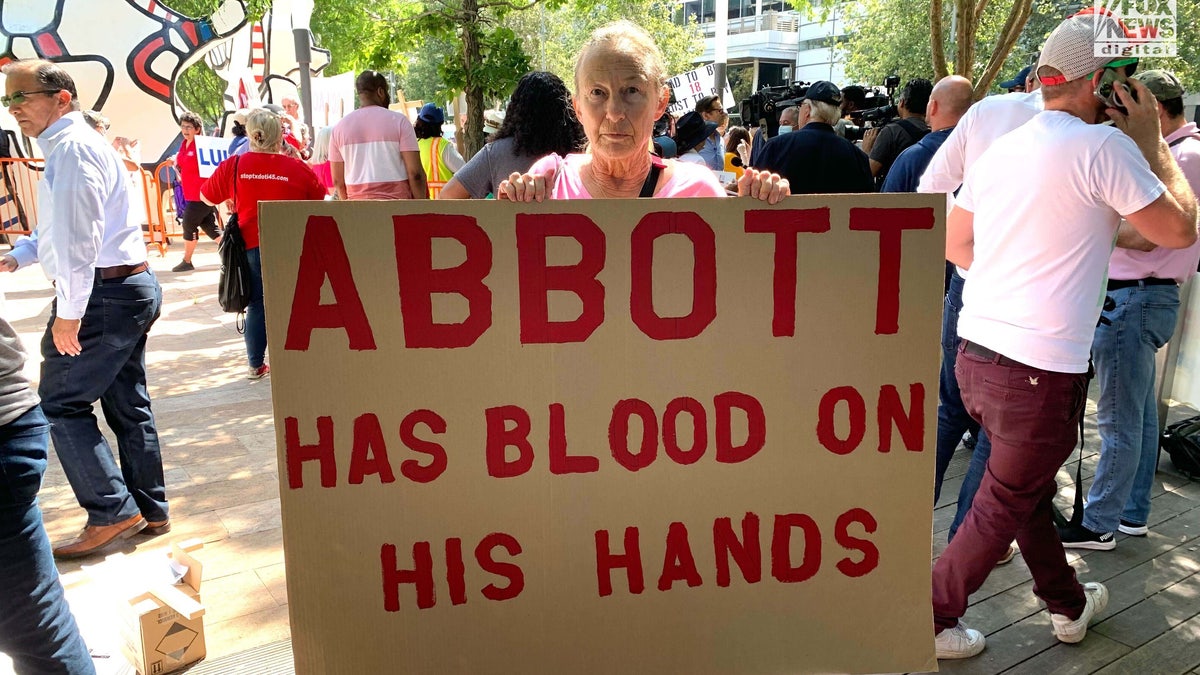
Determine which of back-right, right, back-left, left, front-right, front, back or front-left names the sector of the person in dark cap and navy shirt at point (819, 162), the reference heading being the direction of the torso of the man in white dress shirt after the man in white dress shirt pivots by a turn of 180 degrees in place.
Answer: front

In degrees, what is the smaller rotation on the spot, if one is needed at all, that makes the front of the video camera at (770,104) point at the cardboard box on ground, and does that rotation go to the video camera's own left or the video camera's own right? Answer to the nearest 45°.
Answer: approximately 90° to the video camera's own left

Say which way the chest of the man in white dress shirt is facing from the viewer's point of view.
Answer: to the viewer's left

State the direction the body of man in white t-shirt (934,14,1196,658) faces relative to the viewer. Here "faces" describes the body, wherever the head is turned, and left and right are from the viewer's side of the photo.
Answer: facing away from the viewer and to the right of the viewer

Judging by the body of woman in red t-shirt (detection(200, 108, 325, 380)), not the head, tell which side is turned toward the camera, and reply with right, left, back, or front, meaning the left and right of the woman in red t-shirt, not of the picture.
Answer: back

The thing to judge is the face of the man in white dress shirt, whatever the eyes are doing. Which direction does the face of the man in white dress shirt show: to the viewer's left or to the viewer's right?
to the viewer's left

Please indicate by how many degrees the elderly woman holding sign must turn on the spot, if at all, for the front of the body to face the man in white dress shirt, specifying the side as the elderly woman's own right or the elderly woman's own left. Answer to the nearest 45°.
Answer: approximately 135° to the elderly woman's own right

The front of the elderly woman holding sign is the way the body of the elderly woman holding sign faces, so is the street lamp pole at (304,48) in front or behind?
behind

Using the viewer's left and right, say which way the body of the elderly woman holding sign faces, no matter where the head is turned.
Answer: facing the viewer

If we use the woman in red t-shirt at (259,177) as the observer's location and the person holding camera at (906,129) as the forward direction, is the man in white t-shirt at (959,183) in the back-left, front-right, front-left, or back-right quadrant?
front-right

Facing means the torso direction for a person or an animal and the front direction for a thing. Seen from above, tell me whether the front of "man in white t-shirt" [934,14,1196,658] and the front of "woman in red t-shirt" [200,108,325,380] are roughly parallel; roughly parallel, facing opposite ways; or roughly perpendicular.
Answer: roughly perpendicular

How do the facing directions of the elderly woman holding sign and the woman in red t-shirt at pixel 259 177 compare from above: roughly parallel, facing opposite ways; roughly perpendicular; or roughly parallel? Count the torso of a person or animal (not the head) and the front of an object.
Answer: roughly parallel, facing opposite ways

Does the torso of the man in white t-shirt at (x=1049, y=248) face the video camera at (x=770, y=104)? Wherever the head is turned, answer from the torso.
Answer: no
